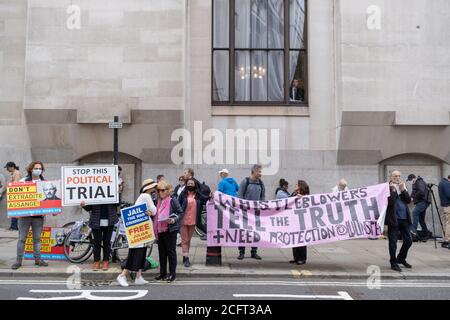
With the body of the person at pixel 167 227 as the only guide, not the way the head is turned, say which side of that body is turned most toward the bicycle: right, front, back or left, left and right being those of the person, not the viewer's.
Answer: right

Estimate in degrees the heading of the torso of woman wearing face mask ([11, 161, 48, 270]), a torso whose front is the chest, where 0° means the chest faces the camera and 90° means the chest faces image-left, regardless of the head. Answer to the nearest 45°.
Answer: approximately 0°

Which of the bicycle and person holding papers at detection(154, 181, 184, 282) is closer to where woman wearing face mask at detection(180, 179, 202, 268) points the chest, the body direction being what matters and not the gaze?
the person holding papers

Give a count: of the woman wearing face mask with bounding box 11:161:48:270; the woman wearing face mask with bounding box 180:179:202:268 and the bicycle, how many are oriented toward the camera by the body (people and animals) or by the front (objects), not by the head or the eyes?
2

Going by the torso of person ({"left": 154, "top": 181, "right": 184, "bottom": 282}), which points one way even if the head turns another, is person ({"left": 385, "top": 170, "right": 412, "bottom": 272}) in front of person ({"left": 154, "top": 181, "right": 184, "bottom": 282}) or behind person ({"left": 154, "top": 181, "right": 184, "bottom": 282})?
behind

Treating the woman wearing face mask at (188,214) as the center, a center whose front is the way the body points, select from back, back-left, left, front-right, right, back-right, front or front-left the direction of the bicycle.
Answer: right

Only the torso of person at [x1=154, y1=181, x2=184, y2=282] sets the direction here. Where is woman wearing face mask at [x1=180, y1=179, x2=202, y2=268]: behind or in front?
behind

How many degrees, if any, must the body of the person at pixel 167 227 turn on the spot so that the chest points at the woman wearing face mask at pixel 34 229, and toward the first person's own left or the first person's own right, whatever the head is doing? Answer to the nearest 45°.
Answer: approximately 90° to the first person's own right

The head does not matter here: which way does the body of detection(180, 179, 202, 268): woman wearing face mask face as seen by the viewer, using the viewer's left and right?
facing the viewer

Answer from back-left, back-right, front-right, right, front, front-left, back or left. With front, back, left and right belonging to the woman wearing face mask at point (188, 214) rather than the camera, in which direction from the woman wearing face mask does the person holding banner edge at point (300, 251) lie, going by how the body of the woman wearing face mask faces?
left
